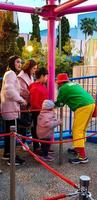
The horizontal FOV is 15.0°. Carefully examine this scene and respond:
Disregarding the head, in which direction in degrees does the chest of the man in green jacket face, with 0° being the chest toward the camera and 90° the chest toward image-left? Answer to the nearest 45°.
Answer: approximately 90°

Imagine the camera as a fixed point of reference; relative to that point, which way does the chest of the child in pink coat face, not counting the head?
to the viewer's right

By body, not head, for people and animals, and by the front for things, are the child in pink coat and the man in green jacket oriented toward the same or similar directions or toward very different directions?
very different directions

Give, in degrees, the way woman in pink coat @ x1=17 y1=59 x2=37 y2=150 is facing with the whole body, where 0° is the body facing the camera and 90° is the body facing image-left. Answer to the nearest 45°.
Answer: approximately 270°

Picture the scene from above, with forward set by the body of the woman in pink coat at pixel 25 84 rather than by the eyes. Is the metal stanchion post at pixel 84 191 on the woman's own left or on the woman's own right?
on the woman's own right

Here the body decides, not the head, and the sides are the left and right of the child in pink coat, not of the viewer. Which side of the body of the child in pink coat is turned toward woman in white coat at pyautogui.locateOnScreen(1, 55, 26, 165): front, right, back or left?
back

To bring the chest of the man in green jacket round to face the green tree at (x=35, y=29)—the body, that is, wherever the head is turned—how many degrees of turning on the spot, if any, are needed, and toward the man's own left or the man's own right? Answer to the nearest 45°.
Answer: approximately 90° to the man's own right
